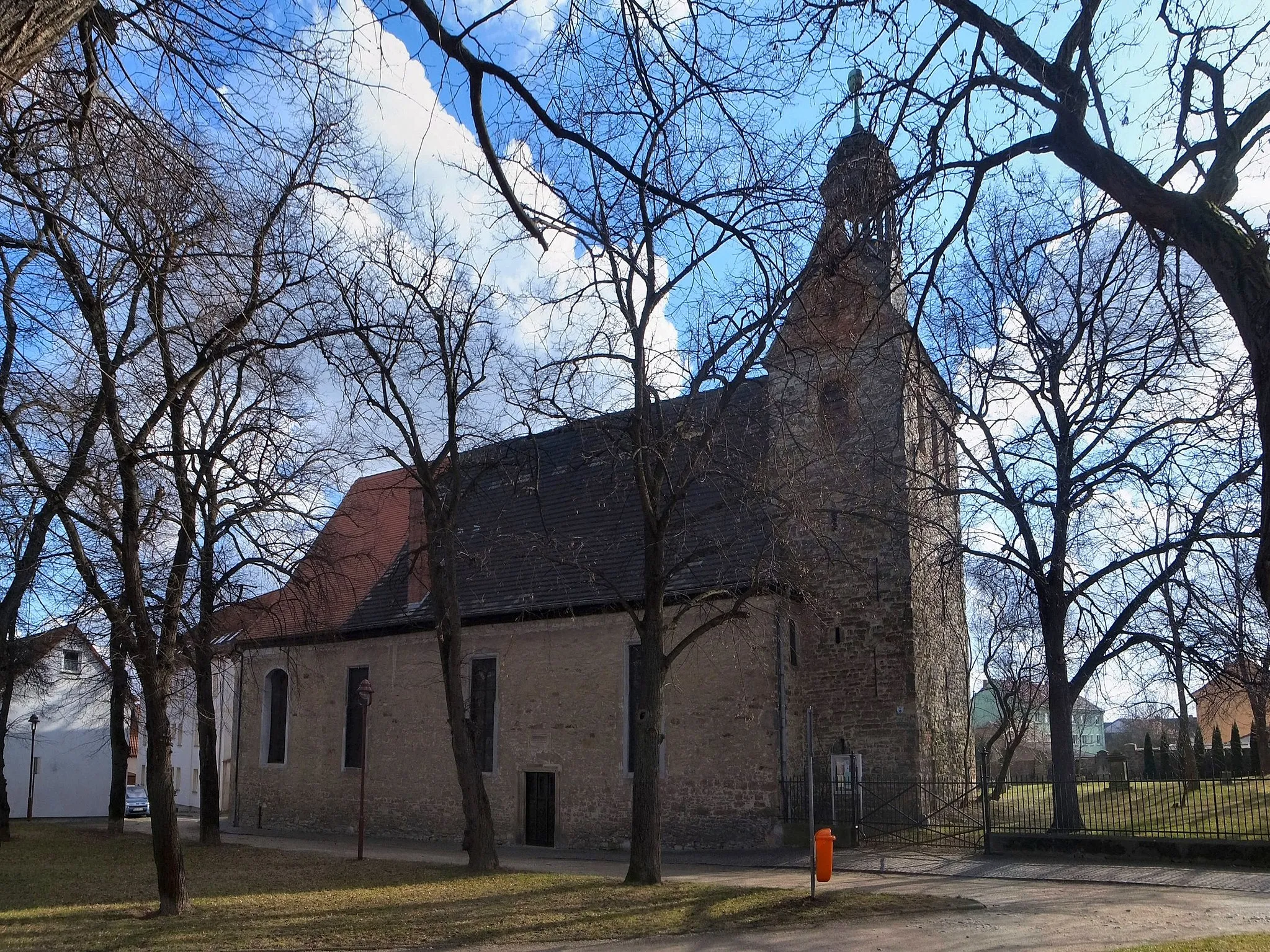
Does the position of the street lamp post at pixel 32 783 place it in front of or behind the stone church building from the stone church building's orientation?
behind

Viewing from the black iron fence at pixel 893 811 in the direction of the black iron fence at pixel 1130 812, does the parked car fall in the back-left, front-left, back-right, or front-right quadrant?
back-left

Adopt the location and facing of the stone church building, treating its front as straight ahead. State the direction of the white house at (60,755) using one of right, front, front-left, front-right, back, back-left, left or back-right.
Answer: right

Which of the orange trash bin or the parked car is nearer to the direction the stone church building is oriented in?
the orange trash bin

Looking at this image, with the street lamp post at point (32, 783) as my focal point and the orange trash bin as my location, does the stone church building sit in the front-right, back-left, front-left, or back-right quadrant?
front-right

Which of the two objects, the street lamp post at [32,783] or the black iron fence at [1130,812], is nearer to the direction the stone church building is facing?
the black iron fence

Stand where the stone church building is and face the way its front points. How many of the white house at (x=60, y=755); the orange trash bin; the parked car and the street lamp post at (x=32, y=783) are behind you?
3

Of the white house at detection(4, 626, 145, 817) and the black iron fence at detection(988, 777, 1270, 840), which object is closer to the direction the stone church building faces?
the black iron fence

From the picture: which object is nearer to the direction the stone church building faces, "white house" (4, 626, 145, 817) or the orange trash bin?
the orange trash bin

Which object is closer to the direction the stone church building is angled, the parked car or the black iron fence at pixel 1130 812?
the black iron fence
